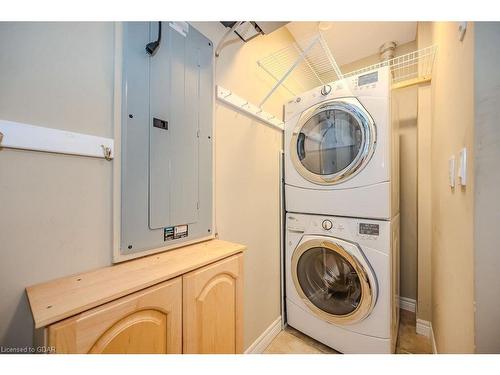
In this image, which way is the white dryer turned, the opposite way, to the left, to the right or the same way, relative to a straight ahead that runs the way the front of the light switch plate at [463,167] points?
to the left

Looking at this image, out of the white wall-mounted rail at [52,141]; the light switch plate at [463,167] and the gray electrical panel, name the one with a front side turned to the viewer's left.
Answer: the light switch plate

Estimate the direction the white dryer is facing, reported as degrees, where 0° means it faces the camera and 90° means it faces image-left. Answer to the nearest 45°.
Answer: approximately 45°

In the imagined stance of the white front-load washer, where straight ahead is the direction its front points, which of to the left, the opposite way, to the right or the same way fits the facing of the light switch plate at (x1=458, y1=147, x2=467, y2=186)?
to the right

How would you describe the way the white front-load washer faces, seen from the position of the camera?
facing the viewer and to the left of the viewer

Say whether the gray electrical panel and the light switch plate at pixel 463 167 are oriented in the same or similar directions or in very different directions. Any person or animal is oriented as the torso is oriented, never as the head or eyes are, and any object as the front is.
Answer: very different directions

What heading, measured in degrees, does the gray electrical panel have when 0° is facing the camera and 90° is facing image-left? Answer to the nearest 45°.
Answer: approximately 315°

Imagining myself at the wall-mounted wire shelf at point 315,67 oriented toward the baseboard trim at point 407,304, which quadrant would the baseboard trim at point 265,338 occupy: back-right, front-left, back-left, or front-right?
back-right

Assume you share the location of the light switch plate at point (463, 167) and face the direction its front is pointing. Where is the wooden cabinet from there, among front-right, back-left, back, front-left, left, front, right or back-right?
front-left

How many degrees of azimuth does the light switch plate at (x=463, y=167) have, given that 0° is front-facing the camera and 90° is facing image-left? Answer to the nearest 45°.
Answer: approximately 90°

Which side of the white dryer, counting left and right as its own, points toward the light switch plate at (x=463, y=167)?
left

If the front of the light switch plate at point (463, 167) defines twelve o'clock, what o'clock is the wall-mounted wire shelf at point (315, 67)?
The wall-mounted wire shelf is roughly at 1 o'clock from the light switch plate.

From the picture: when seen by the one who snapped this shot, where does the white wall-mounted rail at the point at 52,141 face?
facing the viewer and to the right of the viewer

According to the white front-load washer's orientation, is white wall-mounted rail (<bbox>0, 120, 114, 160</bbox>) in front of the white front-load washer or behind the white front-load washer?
in front
